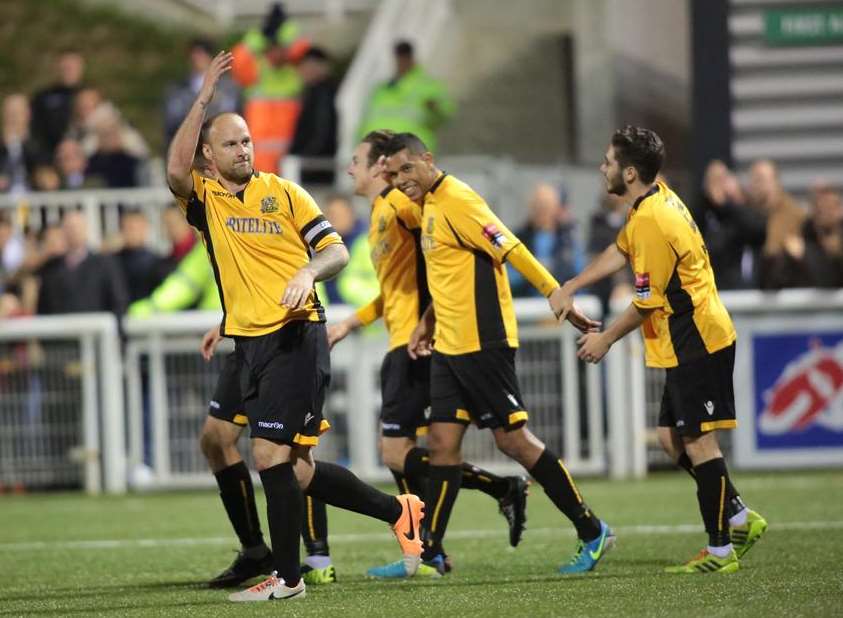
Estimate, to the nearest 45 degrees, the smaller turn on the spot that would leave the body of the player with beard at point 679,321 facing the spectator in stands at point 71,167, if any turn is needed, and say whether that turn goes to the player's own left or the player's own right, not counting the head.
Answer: approximately 45° to the player's own right

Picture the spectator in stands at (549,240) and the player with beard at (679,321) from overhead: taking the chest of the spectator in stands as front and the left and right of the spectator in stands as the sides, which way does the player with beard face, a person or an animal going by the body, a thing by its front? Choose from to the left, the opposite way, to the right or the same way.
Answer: to the right

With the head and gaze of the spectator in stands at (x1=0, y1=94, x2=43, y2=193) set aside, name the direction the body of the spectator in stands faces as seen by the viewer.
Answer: toward the camera

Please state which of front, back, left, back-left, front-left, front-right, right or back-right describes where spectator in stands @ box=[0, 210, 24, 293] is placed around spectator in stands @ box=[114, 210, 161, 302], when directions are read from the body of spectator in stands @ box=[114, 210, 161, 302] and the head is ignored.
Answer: back-right

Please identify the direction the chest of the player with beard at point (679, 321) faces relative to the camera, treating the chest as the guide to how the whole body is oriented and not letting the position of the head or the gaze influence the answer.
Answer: to the viewer's left

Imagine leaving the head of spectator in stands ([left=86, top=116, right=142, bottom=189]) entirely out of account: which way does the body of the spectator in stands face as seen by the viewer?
toward the camera

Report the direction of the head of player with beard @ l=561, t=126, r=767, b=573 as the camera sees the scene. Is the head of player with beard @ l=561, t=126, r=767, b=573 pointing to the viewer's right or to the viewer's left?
to the viewer's left

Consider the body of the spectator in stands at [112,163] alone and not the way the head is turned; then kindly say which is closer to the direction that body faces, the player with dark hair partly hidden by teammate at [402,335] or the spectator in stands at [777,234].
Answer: the player with dark hair partly hidden by teammate

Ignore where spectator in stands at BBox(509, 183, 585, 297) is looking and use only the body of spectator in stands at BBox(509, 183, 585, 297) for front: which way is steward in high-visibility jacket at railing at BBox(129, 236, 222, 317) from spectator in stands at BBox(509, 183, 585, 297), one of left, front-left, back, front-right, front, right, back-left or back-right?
right

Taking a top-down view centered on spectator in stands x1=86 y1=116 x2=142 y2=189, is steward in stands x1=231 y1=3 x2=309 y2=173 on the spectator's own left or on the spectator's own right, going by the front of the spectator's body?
on the spectator's own left

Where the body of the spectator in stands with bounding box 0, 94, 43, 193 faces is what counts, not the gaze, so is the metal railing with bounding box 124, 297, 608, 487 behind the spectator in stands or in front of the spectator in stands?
in front
